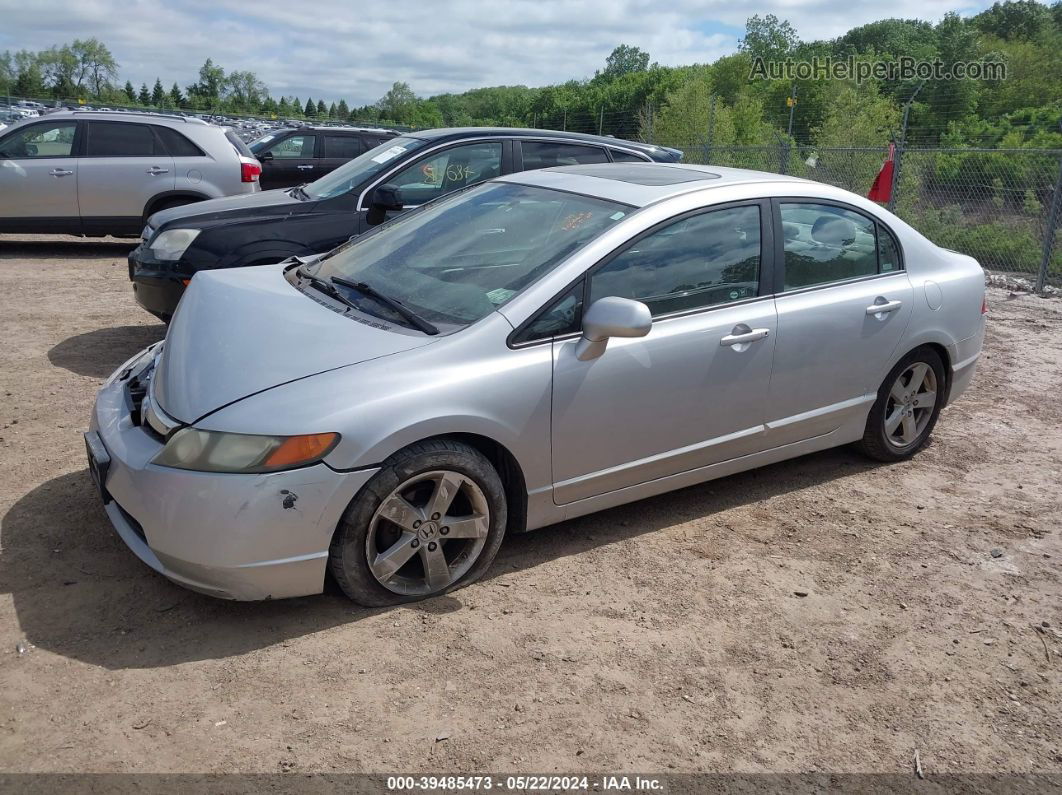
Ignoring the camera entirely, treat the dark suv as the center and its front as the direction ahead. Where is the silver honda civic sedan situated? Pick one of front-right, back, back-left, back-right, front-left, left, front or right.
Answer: left

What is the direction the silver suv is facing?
to the viewer's left

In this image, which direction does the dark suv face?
to the viewer's left

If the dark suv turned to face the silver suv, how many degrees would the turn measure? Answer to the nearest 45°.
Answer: approximately 45° to its left

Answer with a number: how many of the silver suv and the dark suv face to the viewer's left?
2

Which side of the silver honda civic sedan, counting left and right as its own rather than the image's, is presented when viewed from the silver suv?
right

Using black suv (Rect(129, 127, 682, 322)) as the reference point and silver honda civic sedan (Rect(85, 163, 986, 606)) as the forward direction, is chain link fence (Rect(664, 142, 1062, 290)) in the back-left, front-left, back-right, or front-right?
back-left

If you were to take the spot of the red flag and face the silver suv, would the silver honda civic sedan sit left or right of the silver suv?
left
